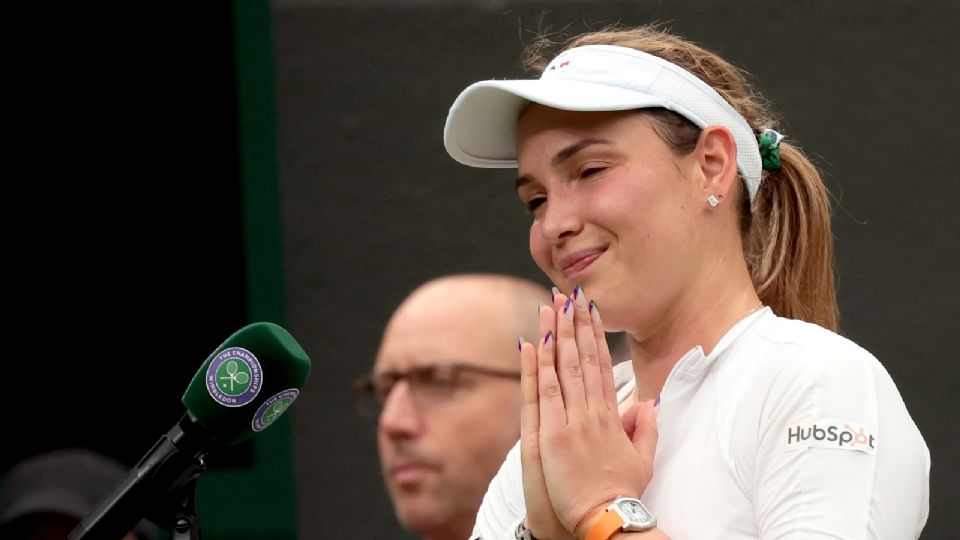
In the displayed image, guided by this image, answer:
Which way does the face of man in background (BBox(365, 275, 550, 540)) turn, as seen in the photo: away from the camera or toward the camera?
toward the camera

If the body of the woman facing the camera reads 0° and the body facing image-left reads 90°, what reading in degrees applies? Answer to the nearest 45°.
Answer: approximately 45°

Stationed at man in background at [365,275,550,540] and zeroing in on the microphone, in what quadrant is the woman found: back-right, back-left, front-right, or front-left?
front-left

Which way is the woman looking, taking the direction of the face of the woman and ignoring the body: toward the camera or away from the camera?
toward the camera

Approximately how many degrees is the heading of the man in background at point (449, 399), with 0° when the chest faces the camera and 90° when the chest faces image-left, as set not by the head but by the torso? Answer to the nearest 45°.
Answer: approximately 45°

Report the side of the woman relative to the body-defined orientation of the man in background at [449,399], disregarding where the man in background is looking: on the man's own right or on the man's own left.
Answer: on the man's own left

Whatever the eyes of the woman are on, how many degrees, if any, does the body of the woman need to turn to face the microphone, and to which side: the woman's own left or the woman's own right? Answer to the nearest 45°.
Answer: approximately 45° to the woman's own right

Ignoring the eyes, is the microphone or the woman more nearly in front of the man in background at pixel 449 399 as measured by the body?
the microphone

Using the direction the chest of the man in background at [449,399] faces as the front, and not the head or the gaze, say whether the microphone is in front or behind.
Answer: in front

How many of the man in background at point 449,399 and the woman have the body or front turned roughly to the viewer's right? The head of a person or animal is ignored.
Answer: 0

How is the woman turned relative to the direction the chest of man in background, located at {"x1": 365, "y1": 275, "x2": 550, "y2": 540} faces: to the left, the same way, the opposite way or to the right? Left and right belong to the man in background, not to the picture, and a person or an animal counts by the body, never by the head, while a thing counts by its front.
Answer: the same way
